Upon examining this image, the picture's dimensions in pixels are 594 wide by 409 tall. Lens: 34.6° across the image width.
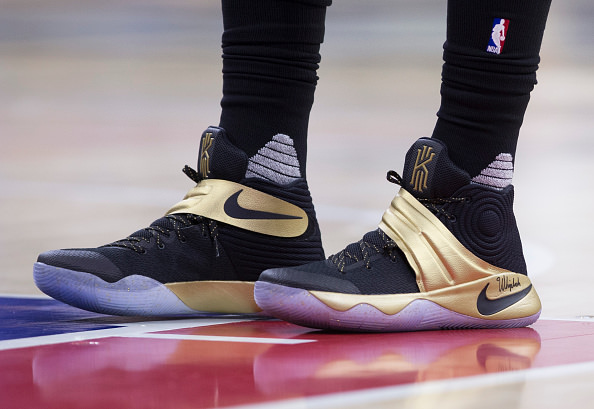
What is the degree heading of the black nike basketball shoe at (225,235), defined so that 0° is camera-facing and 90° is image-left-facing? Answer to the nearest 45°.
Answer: approximately 90°

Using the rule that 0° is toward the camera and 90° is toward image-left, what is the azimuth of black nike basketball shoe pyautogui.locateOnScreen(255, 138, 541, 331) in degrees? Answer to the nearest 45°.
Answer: approximately 90°
